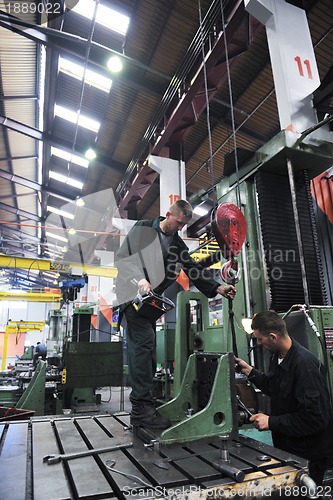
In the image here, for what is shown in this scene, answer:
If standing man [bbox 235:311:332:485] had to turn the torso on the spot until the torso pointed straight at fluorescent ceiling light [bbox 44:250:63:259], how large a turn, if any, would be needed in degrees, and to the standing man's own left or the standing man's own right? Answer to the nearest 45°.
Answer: approximately 45° to the standing man's own right

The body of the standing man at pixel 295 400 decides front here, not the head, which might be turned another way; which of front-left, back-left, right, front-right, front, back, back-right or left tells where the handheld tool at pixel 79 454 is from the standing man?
front-left

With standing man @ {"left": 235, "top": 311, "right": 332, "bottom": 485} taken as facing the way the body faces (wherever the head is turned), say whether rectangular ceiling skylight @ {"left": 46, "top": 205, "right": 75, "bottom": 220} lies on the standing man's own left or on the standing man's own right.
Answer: on the standing man's own right

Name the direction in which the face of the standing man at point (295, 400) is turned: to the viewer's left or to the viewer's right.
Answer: to the viewer's left

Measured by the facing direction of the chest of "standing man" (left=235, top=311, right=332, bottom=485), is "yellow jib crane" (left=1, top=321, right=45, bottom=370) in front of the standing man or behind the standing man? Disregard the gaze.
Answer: in front

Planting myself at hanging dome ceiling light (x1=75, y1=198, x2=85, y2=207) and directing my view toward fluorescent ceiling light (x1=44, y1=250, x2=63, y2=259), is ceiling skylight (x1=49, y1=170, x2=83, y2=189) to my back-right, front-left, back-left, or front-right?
back-left

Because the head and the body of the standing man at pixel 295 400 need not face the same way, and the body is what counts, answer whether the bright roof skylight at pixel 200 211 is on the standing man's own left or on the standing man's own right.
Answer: on the standing man's own right

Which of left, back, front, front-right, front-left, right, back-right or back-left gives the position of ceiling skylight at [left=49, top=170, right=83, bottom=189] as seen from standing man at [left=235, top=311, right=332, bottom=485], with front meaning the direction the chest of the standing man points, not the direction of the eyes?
front-right

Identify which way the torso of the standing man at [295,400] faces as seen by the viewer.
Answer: to the viewer's left

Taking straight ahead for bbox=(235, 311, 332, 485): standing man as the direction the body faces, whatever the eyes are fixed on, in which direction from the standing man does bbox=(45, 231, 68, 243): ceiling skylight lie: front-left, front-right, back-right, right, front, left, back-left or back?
front-right
